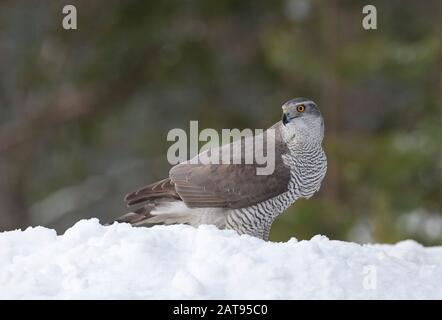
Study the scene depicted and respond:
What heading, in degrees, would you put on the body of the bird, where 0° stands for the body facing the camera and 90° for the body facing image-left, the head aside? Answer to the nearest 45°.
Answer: approximately 270°
